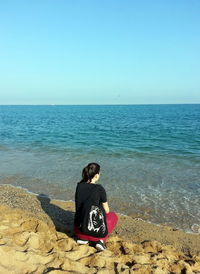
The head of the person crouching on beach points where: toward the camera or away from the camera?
away from the camera

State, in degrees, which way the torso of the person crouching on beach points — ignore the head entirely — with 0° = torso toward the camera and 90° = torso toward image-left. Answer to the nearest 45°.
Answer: approximately 225°
